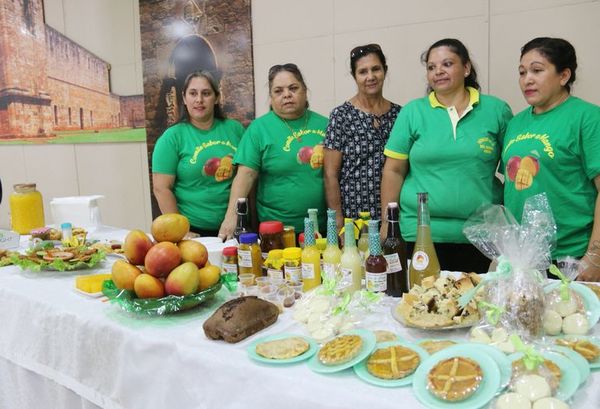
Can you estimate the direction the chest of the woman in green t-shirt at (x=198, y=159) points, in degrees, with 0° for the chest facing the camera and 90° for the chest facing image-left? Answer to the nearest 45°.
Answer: approximately 315°

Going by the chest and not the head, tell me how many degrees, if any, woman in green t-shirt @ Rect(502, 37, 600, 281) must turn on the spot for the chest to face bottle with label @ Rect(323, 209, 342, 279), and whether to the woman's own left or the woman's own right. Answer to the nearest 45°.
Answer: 0° — they already face it

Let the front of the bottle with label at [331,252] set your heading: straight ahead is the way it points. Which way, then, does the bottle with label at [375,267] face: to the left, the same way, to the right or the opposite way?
the same way

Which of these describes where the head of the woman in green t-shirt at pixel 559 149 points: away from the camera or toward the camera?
toward the camera

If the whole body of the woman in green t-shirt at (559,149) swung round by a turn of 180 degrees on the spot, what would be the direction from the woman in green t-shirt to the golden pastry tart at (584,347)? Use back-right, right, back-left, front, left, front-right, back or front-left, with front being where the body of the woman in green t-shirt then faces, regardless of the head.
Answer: back-right

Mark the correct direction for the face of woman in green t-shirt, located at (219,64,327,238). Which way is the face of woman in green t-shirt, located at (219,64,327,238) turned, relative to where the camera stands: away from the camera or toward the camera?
toward the camera

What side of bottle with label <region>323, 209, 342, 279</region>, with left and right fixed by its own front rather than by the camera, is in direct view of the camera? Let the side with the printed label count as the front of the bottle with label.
front

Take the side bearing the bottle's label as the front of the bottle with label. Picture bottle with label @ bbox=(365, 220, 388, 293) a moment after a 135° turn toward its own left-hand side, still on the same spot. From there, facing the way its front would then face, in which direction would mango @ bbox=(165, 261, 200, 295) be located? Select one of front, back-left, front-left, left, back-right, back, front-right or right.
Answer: back-left

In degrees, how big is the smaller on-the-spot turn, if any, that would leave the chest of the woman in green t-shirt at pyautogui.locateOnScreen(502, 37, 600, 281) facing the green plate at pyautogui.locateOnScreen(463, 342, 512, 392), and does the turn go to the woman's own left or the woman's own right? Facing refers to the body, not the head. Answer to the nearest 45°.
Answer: approximately 45° to the woman's own left

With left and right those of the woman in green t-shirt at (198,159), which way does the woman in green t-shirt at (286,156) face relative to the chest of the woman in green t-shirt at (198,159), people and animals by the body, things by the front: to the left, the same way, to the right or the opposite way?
the same way

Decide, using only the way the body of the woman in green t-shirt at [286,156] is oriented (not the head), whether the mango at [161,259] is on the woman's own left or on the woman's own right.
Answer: on the woman's own right

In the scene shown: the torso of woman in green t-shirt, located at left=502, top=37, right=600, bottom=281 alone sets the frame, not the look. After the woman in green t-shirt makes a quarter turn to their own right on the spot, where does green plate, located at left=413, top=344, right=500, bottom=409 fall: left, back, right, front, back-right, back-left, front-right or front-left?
back-left
